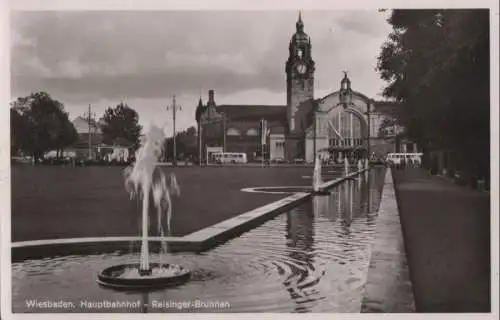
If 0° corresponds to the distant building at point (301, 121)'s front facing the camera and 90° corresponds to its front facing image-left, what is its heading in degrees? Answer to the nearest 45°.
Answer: approximately 0°

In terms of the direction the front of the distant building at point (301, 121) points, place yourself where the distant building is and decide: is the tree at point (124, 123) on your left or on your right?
on your right
